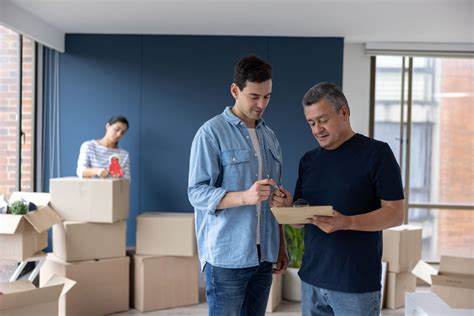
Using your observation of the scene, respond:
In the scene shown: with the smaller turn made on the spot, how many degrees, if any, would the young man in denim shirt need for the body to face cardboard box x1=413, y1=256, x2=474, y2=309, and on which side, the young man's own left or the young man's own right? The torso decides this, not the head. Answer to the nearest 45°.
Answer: approximately 90° to the young man's own left

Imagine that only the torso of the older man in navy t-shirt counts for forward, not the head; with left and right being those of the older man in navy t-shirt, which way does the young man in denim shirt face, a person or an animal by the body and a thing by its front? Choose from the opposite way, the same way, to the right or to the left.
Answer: to the left

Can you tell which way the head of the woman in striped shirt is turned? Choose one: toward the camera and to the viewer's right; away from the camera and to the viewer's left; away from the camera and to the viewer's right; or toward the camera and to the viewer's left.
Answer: toward the camera and to the viewer's right

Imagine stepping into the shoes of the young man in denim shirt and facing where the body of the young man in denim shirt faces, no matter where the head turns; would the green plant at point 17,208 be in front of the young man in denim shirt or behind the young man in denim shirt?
behind

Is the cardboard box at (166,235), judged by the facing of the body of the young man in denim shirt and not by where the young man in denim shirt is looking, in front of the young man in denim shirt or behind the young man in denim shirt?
behind

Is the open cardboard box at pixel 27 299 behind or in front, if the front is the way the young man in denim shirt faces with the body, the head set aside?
behind

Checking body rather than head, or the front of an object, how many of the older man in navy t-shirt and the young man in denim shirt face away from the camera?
0

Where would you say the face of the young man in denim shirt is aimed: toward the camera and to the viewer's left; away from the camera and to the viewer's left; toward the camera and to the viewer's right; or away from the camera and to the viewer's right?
toward the camera and to the viewer's right

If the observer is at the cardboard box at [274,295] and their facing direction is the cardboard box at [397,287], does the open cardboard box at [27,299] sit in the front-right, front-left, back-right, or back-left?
back-right

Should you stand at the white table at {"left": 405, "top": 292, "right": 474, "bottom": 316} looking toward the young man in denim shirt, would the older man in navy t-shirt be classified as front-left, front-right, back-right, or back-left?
front-left

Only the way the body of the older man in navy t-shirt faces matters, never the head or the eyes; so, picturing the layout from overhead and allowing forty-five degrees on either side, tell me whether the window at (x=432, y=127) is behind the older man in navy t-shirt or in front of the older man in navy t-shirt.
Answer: behind

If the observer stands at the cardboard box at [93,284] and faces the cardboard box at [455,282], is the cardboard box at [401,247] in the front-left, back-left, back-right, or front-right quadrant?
front-left

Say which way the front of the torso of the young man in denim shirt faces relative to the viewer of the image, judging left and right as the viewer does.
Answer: facing the viewer and to the right of the viewer

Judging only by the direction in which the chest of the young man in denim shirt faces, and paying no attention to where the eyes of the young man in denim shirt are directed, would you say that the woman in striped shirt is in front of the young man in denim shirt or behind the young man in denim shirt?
behind

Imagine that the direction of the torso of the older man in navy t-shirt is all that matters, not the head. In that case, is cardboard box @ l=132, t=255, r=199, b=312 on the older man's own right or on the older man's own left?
on the older man's own right

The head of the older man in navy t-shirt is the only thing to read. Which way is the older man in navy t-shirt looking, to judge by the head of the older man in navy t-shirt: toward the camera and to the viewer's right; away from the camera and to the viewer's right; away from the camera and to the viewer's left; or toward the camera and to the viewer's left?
toward the camera and to the viewer's left

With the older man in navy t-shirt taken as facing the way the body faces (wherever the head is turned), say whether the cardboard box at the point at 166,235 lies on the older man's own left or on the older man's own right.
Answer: on the older man's own right
